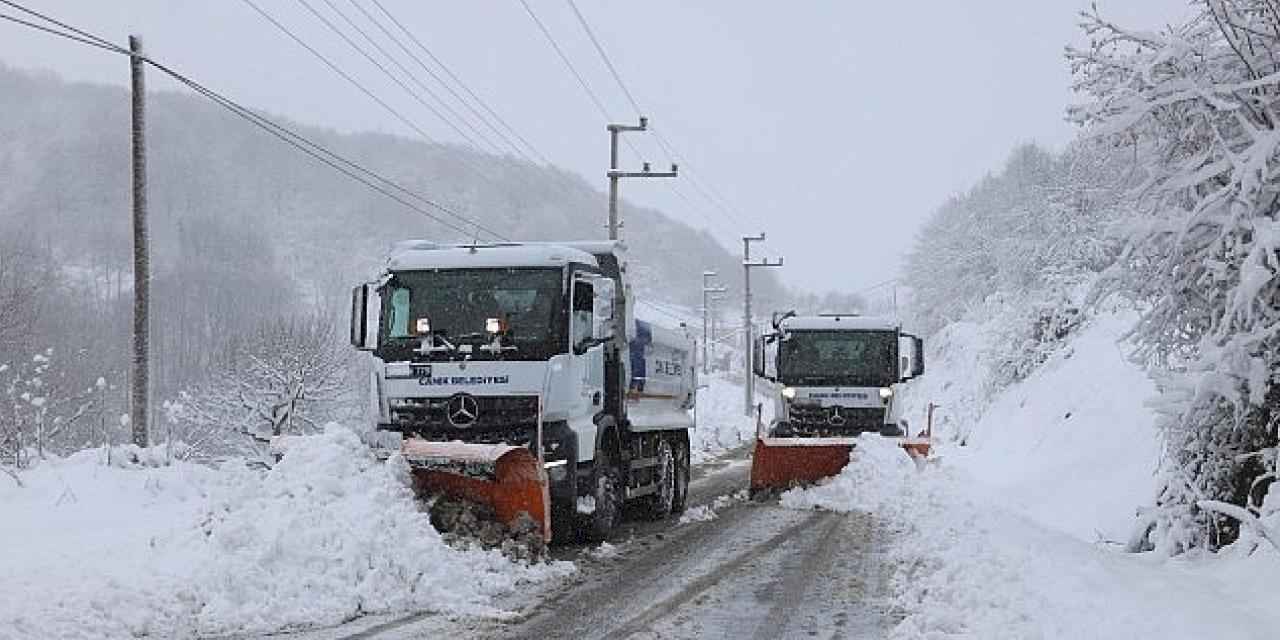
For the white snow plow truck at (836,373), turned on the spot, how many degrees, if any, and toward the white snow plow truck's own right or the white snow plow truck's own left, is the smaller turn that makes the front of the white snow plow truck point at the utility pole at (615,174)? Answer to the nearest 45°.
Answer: approximately 135° to the white snow plow truck's own right

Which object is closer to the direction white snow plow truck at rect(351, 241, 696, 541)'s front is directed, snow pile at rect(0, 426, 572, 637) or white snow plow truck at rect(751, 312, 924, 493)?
the snow pile

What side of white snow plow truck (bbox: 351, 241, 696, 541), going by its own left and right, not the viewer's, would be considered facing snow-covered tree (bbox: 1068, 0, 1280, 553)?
left

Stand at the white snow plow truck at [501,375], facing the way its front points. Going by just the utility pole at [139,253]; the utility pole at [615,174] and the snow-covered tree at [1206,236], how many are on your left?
1

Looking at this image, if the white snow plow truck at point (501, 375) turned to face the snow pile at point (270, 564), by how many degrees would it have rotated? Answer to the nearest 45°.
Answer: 0° — it already faces it

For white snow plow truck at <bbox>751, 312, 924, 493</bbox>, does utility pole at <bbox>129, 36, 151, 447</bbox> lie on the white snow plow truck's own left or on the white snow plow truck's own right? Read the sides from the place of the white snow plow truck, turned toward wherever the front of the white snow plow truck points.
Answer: on the white snow plow truck's own right

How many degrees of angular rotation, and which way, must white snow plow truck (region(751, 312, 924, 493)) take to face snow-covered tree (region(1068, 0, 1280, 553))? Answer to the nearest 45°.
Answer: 0° — it already faces it

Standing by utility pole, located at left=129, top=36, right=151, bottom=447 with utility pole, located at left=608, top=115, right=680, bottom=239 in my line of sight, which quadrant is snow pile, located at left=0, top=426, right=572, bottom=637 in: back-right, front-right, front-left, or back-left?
back-right

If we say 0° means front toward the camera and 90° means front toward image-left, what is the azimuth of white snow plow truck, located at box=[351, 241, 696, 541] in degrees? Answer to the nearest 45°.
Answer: approximately 45°

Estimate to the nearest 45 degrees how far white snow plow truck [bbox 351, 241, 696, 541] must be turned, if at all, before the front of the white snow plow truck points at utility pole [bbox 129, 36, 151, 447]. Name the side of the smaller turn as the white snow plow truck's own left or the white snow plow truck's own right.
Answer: approximately 90° to the white snow plow truck's own right

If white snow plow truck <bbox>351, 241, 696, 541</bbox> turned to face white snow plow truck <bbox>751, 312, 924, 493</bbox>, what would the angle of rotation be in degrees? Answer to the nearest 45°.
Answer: approximately 180°

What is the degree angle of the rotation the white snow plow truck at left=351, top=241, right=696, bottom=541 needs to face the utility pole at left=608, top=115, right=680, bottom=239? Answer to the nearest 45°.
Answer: approximately 135° to its right

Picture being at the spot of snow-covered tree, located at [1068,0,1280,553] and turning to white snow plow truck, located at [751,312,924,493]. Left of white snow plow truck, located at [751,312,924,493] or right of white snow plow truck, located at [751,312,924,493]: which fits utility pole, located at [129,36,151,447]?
left
